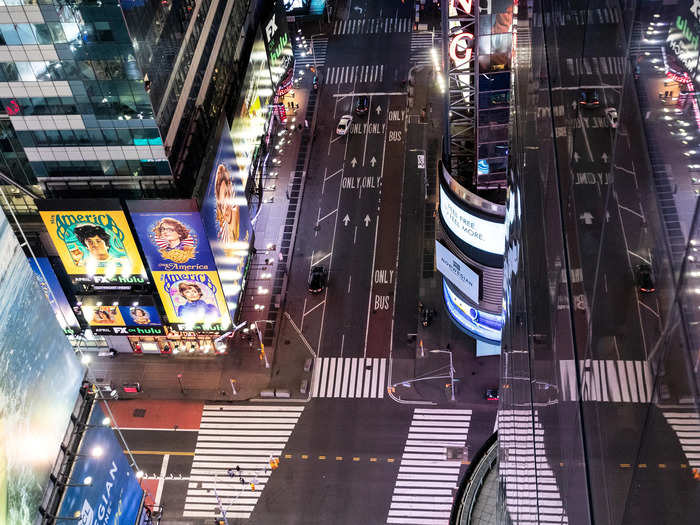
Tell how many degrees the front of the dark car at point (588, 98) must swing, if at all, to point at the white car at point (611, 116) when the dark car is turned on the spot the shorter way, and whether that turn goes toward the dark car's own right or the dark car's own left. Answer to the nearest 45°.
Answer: approximately 180°

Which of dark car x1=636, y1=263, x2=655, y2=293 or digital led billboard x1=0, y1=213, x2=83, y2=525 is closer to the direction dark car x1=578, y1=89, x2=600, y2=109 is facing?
the digital led billboard

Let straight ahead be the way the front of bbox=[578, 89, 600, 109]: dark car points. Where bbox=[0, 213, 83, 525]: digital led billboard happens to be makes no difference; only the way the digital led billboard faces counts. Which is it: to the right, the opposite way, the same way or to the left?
to the right

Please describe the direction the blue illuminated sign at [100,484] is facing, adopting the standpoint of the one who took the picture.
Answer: facing the viewer and to the right of the viewer

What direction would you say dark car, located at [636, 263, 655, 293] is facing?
away from the camera

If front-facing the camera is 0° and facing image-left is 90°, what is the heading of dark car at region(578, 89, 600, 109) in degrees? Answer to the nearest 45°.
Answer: approximately 180°

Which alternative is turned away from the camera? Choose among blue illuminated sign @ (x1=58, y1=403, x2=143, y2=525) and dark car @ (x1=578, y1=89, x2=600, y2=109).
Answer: the dark car

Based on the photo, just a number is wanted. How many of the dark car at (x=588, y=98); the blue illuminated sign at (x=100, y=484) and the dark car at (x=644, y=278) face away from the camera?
2

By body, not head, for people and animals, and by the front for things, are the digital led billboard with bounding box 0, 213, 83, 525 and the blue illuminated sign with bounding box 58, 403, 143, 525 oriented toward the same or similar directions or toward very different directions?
same or similar directions

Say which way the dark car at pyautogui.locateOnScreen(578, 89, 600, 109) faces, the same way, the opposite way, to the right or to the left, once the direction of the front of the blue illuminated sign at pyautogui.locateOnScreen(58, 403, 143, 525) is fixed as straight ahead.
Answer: to the left

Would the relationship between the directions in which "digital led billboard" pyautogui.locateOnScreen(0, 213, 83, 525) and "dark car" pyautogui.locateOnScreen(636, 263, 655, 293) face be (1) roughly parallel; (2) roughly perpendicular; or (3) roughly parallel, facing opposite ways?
roughly perpendicular
